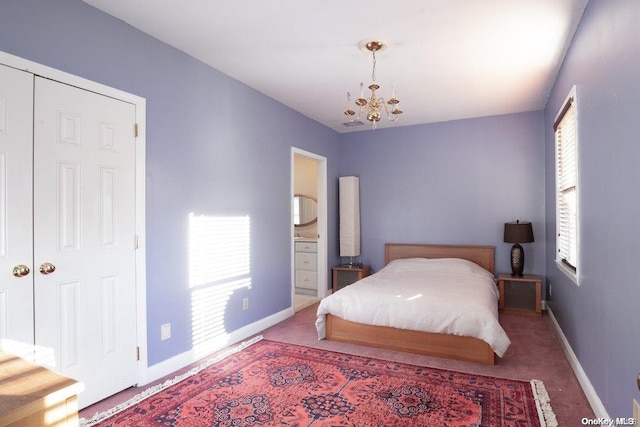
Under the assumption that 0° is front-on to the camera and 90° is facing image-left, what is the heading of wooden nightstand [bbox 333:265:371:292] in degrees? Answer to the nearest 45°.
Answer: approximately 0°

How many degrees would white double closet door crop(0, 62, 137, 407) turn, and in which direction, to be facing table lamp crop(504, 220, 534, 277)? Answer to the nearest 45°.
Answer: approximately 45° to its left

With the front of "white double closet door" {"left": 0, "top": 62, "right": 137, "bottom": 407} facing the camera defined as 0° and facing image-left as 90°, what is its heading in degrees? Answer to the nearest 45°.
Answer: approximately 315°

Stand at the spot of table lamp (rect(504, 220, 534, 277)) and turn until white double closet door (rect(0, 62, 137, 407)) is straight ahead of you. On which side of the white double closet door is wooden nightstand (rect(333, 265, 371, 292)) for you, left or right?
right

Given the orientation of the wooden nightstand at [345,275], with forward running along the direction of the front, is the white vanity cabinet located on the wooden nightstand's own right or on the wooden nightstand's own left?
on the wooden nightstand's own right

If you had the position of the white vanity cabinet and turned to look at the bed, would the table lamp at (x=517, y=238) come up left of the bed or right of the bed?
left

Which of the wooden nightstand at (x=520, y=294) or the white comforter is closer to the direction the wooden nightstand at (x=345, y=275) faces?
the white comforter

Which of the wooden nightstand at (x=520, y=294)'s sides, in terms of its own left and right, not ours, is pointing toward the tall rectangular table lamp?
right

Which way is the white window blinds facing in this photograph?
to the viewer's left

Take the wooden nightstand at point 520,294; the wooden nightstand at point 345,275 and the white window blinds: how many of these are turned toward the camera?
2

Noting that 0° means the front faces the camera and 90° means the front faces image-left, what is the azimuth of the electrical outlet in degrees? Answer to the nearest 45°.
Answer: approximately 315°

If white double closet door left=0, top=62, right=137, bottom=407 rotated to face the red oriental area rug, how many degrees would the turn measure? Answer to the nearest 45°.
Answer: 0° — it already faces it
